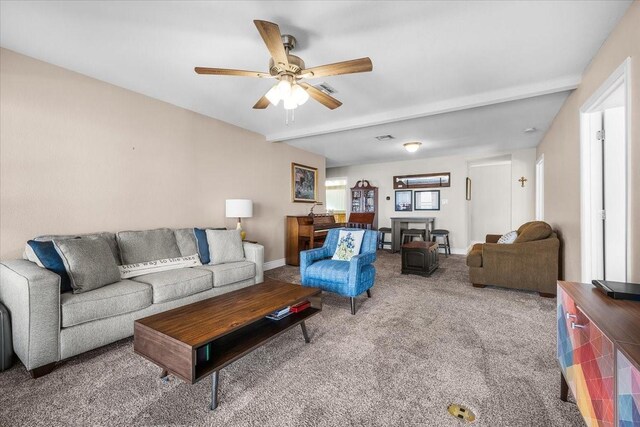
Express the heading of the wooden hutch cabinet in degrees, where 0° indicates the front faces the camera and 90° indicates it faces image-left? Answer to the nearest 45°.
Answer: approximately 0°

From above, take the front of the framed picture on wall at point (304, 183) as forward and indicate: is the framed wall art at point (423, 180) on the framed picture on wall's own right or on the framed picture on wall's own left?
on the framed picture on wall's own left

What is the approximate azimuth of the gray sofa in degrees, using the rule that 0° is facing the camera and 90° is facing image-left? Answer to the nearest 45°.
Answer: approximately 315°

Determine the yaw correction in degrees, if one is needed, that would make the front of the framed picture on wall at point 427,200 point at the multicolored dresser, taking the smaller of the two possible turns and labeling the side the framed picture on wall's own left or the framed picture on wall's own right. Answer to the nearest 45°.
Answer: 0° — it already faces it

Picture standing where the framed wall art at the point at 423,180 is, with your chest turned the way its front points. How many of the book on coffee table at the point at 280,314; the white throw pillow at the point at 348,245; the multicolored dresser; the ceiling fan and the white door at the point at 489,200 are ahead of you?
4

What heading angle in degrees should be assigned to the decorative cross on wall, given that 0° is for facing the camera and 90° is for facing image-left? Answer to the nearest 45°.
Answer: approximately 0°

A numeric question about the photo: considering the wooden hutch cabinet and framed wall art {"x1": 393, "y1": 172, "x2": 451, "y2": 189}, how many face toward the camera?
2

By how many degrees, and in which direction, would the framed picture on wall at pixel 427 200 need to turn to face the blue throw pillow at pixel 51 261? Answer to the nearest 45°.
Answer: approximately 45° to its right
